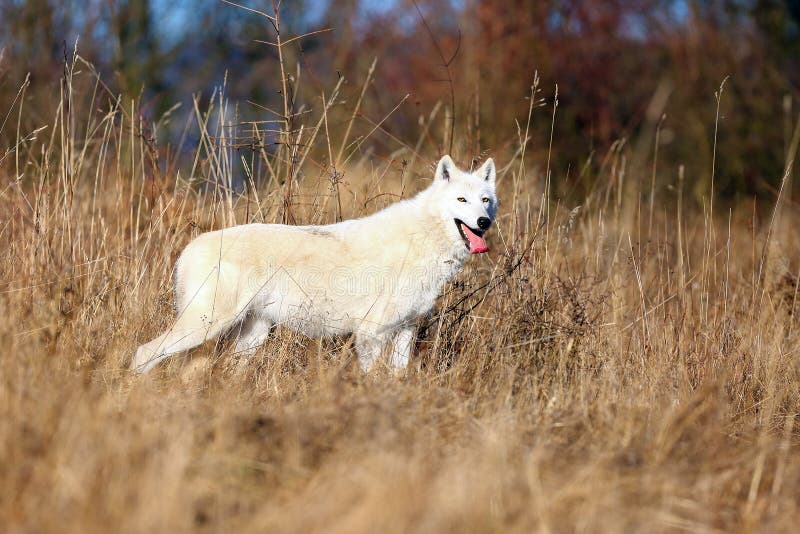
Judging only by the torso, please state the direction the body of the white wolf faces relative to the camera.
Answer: to the viewer's right
